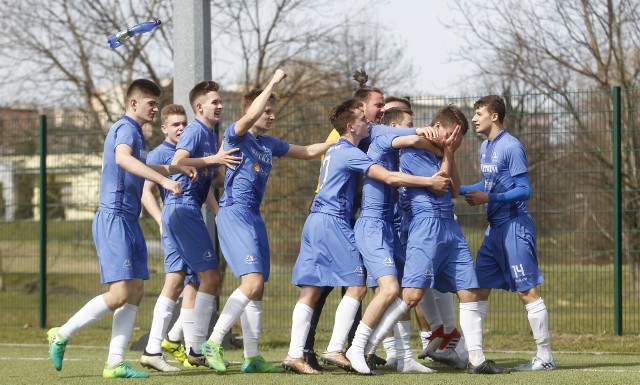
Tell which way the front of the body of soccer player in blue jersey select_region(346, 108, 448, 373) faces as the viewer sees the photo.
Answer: to the viewer's right

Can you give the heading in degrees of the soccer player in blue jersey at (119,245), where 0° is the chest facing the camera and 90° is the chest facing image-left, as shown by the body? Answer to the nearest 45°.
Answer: approximately 270°

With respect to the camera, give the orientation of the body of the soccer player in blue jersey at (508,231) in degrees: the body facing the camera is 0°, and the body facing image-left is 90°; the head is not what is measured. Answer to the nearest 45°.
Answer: approximately 45°

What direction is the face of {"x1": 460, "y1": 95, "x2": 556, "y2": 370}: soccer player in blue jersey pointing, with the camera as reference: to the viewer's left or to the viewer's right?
to the viewer's left

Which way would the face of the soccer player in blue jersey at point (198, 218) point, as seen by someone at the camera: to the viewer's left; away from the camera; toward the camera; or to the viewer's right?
to the viewer's right

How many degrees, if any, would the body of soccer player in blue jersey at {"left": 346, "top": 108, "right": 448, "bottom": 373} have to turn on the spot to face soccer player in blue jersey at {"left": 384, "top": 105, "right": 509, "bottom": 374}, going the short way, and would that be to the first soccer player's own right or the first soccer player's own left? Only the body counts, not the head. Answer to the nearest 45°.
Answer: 0° — they already face them

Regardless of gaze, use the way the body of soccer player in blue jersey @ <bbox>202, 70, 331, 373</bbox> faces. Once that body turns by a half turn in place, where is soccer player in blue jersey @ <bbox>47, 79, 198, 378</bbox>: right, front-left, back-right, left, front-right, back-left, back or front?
front-left
